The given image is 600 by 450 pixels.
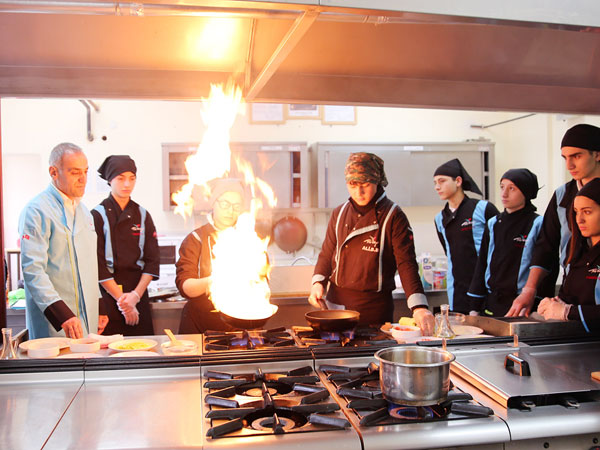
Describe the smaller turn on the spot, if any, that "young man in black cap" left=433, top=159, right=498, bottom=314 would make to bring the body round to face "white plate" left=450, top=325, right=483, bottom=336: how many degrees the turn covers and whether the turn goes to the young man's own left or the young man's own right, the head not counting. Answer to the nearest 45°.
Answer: approximately 45° to the young man's own left

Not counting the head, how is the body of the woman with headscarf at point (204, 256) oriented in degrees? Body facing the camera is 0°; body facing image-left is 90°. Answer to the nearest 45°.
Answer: approximately 315°

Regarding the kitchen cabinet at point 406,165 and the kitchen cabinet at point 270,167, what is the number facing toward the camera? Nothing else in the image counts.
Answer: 2

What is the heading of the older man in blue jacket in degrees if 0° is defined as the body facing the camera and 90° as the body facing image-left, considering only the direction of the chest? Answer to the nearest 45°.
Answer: approximately 315°
